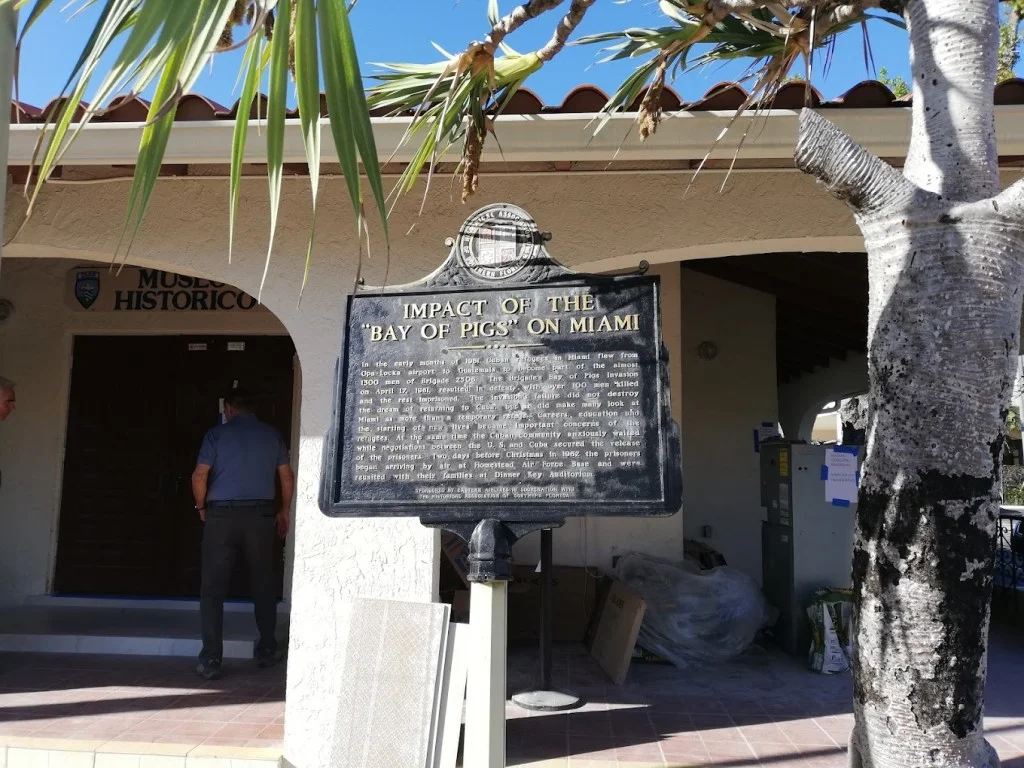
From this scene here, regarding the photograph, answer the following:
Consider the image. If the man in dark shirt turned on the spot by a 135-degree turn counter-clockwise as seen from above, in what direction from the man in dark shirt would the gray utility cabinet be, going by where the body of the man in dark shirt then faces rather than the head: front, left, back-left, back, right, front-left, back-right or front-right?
back-left

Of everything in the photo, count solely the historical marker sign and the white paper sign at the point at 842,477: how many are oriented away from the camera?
0

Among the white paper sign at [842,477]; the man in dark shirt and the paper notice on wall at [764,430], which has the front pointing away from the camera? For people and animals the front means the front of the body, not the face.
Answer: the man in dark shirt

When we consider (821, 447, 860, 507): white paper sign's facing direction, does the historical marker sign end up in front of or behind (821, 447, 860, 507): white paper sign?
in front

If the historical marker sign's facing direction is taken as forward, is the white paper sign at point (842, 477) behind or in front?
behind

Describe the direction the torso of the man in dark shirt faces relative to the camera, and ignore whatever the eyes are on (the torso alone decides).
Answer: away from the camera

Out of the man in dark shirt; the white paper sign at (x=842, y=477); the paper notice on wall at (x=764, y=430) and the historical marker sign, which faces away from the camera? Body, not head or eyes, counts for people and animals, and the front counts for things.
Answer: the man in dark shirt

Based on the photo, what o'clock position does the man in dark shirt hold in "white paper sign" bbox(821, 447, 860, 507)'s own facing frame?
The man in dark shirt is roughly at 2 o'clock from the white paper sign.

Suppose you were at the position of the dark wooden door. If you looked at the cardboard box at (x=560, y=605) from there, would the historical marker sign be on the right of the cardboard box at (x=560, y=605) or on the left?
right

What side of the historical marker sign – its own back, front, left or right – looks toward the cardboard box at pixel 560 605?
back

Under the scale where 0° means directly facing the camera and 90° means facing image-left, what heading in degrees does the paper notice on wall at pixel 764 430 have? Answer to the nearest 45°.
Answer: approximately 0°

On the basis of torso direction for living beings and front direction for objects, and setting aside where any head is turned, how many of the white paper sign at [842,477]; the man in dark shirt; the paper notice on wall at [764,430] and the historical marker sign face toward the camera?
3

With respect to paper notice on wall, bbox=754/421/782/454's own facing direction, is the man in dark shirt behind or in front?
in front

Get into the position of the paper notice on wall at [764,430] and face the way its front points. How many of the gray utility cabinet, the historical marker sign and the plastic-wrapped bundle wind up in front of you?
3
